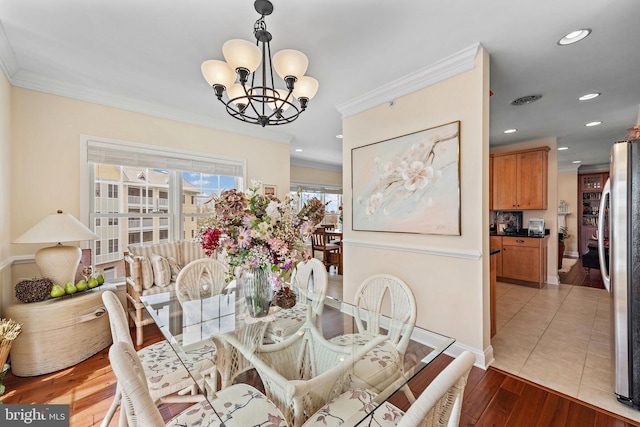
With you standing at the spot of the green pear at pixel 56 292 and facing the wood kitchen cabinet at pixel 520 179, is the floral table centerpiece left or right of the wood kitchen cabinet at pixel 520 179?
right

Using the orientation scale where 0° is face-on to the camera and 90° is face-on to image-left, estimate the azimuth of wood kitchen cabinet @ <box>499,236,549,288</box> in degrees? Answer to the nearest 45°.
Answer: approximately 45°

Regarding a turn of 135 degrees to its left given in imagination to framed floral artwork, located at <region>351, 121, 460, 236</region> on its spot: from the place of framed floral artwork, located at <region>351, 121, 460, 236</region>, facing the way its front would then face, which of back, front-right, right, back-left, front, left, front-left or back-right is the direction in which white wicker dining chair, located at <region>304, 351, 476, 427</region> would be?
right

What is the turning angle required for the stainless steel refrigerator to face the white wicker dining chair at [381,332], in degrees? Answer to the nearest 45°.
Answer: approximately 45° to its left

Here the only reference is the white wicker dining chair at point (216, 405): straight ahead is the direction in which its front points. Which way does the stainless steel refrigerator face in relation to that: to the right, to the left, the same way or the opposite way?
to the left

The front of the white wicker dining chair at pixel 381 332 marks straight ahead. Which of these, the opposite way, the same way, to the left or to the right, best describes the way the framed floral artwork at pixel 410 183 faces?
the same way

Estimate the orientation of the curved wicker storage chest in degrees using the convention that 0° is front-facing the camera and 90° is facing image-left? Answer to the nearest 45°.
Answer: approximately 315°

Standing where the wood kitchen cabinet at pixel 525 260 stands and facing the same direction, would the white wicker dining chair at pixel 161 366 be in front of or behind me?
in front

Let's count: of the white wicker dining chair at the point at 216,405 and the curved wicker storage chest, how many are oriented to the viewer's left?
0

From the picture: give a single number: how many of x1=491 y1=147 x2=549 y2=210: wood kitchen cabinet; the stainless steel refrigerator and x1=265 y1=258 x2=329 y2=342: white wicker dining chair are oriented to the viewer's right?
0

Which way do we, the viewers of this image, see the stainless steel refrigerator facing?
facing to the left of the viewer

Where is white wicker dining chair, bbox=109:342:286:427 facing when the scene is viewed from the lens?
facing to the right of the viewer

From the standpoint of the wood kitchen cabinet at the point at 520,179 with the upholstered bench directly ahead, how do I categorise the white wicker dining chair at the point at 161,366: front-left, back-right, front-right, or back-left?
front-left

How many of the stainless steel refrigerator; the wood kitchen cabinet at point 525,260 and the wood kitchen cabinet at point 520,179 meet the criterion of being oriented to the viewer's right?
0
